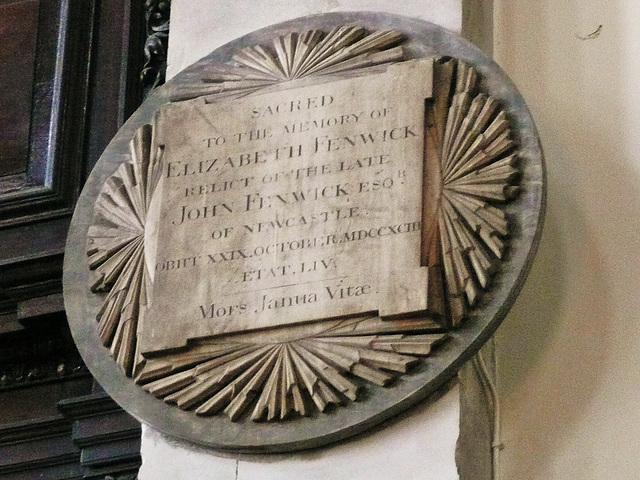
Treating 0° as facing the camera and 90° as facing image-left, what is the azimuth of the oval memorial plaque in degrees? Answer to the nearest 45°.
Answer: approximately 45°
